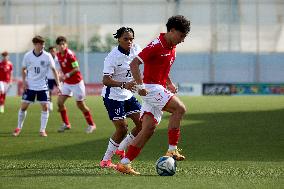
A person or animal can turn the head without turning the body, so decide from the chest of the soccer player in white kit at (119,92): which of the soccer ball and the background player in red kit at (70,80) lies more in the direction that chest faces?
the soccer ball

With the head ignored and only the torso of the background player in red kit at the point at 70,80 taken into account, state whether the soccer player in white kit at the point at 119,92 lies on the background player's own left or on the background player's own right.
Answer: on the background player's own left

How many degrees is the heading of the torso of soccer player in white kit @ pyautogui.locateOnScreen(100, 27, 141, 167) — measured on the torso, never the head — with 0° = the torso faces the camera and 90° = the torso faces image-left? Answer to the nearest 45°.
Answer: approximately 315°

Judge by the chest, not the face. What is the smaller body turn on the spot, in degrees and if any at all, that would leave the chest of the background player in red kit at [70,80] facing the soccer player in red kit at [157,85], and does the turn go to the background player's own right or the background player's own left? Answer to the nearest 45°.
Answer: approximately 45° to the background player's own left
